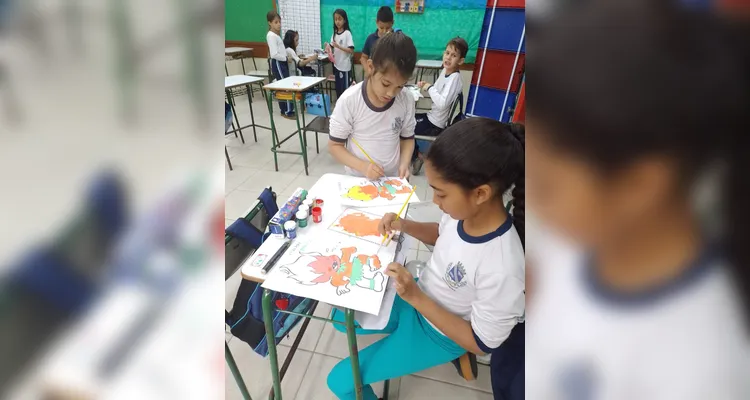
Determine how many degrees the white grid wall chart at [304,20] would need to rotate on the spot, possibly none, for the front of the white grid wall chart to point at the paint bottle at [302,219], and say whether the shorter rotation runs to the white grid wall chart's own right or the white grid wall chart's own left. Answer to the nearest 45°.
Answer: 0° — it already faces it

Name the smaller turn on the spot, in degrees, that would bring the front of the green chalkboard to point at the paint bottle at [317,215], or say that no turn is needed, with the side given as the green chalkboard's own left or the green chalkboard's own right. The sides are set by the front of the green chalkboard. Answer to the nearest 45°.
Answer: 0° — it already faces it

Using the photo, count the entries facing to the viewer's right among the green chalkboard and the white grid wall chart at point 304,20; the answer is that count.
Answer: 0

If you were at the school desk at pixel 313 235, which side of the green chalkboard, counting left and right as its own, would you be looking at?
front

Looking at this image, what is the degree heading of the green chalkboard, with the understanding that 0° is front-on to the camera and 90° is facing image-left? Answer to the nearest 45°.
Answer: approximately 0°

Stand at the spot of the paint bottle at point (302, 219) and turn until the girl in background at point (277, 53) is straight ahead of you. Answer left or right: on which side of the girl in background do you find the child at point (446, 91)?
right

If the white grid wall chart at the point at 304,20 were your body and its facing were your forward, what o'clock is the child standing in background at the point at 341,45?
The child standing in background is roughly at 11 o'clock from the white grid wall chart.
